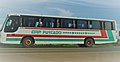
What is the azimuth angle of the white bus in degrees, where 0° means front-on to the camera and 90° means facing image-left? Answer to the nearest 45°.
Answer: approximately 90°
